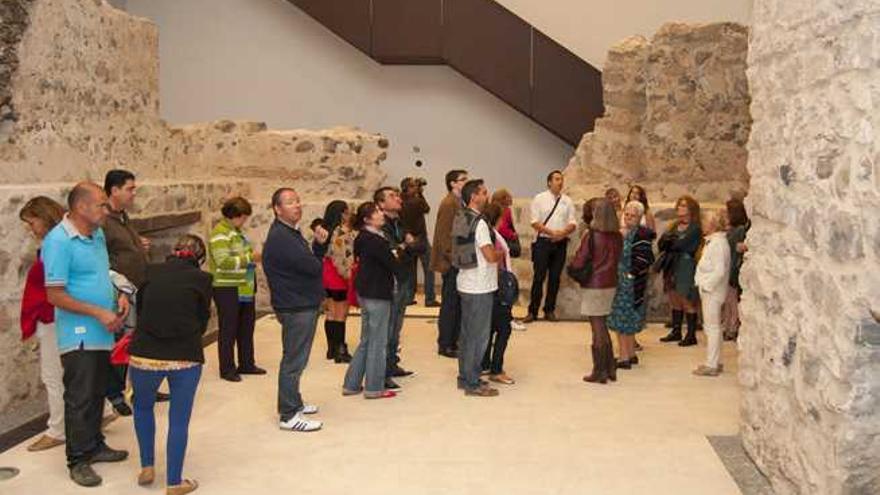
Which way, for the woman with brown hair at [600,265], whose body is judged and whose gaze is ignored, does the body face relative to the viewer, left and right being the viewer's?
facing away from the viewer and to the left of the viewer

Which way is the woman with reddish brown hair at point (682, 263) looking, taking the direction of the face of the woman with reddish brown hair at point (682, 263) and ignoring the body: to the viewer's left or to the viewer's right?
to the viewer's left

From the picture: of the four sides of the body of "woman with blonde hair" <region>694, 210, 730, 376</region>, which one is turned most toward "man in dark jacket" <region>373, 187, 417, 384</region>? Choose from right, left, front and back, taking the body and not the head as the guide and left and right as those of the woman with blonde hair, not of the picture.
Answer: front

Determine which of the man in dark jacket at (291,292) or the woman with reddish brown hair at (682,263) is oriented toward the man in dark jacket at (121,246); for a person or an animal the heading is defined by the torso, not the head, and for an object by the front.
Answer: the woman with reddish brown hair

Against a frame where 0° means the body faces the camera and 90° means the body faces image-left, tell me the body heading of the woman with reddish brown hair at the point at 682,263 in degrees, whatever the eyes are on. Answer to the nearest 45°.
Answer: approximately 45°

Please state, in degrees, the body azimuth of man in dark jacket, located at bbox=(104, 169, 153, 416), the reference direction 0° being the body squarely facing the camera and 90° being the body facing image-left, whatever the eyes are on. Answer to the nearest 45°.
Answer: approximately 315°

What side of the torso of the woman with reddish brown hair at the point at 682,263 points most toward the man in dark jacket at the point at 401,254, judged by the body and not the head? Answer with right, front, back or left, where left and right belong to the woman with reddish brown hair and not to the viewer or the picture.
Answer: front

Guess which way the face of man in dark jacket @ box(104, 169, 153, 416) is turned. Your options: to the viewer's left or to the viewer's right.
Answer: to the viewer's right
